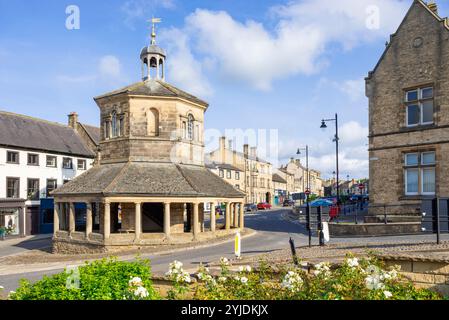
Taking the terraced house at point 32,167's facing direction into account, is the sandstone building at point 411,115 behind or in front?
in front

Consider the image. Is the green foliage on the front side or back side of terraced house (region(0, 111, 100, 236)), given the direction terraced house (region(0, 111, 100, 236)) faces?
on the front side
